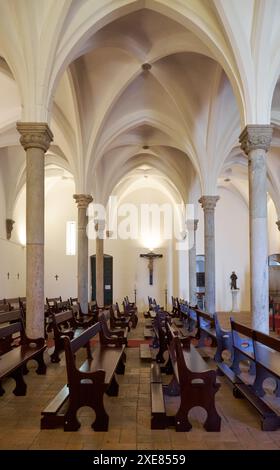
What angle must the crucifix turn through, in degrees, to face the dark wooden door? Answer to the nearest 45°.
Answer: approximately 90° to its right

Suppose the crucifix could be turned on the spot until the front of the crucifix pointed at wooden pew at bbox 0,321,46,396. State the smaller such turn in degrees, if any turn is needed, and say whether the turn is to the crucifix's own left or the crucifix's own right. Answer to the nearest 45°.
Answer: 0° — it already faces it

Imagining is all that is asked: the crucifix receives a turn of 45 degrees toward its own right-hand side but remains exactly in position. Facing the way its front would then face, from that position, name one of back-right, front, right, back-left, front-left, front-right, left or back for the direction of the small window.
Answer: front-right

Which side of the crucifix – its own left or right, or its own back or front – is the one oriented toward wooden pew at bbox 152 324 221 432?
front

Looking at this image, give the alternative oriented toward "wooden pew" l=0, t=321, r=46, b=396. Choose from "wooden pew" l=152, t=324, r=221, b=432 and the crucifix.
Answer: the crucifix
